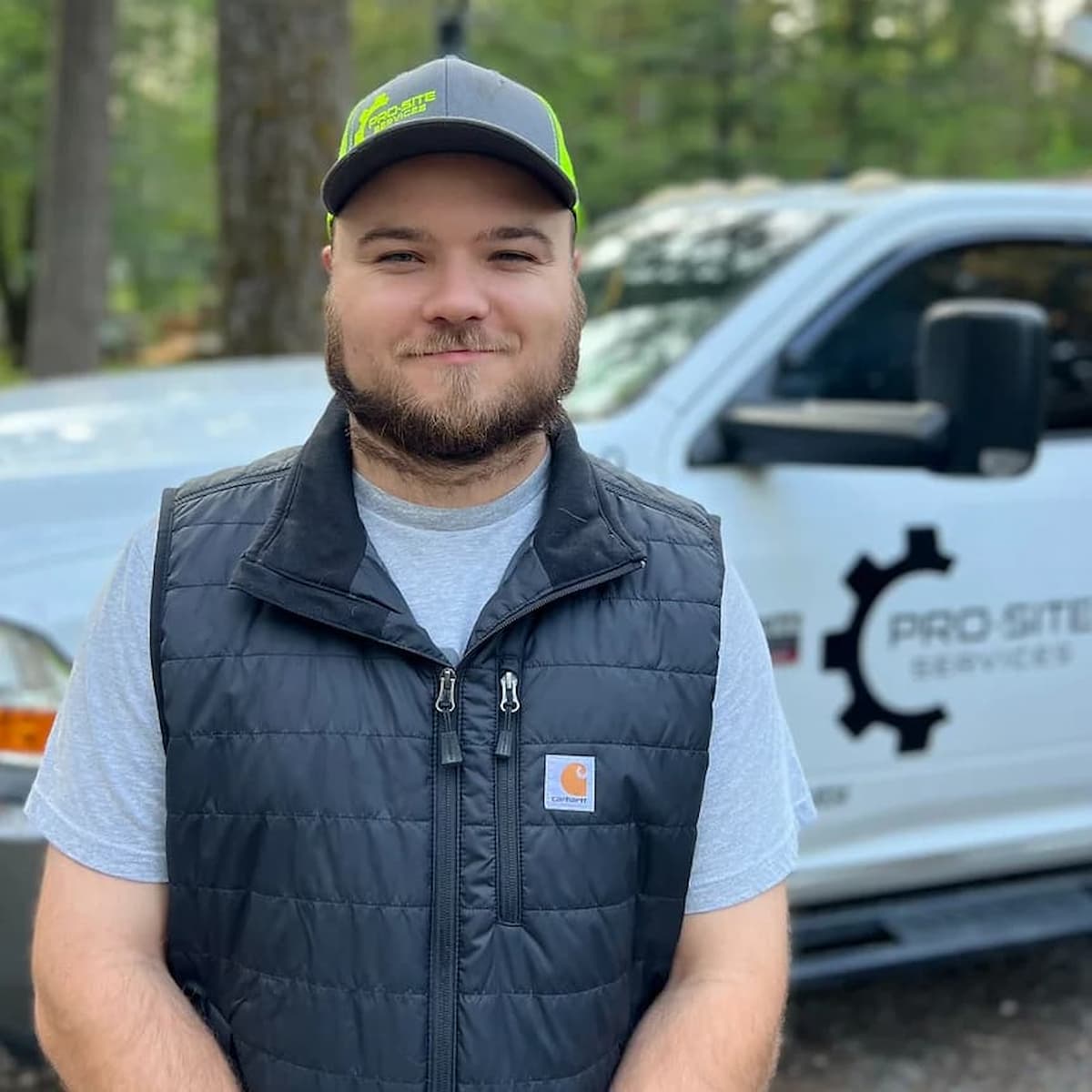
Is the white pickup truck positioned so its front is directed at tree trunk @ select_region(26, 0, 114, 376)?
no

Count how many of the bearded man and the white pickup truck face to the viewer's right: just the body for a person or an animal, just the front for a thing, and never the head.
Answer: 0

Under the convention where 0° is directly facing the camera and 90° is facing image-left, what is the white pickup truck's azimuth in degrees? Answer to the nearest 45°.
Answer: approximately 45°

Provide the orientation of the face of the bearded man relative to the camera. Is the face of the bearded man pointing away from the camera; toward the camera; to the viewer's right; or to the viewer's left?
toward the camera

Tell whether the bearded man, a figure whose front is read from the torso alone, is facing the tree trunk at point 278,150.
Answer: no

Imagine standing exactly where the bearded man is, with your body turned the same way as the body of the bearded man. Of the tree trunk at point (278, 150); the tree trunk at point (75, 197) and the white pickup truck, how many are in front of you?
0

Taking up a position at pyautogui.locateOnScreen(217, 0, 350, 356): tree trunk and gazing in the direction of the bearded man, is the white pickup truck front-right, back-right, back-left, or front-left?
front-left

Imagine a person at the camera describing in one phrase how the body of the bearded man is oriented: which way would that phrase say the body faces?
toward the camera
